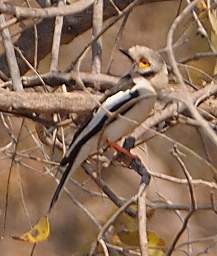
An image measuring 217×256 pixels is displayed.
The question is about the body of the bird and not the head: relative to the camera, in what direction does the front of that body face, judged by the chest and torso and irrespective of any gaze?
to the viewer's right
